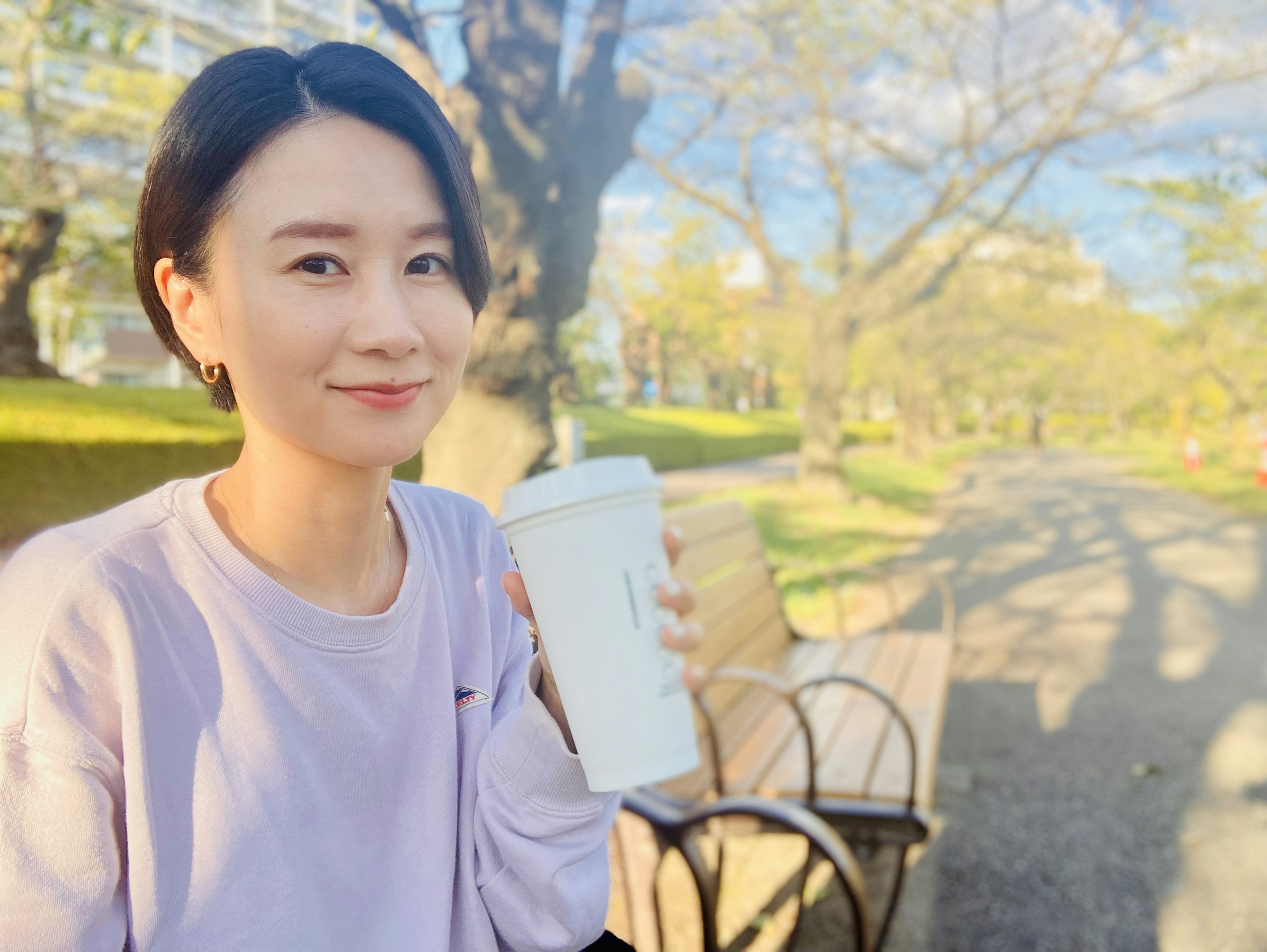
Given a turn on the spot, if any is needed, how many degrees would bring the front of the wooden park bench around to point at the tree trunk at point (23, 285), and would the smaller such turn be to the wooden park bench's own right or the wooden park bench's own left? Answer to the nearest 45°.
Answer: approximately 135° to the wooden park bench's own left

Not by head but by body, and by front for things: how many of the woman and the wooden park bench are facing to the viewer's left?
0

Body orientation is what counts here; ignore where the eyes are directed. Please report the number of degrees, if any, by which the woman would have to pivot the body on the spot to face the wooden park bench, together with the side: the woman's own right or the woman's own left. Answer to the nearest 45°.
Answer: approximately 90° to the woman's own left

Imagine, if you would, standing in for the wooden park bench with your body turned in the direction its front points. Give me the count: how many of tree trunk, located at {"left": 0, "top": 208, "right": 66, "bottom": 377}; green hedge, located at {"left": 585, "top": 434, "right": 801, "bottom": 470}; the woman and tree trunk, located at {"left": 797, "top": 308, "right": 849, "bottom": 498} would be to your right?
1

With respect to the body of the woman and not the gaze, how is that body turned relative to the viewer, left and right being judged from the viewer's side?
facing the viewer and to the right of the viewer

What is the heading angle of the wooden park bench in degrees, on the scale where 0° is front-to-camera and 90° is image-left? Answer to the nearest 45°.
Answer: approximately 270°

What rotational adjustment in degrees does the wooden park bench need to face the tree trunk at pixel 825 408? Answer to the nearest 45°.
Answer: approximately 90° to its left

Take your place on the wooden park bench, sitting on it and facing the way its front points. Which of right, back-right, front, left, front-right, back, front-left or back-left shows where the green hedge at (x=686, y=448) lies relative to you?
left
